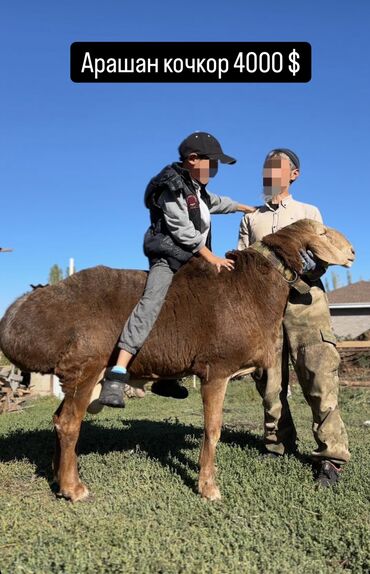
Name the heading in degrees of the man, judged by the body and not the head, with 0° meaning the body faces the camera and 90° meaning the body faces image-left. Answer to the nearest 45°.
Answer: approximately 0°

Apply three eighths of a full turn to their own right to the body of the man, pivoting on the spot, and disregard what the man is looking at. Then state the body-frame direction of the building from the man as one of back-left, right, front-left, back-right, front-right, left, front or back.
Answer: front-right
